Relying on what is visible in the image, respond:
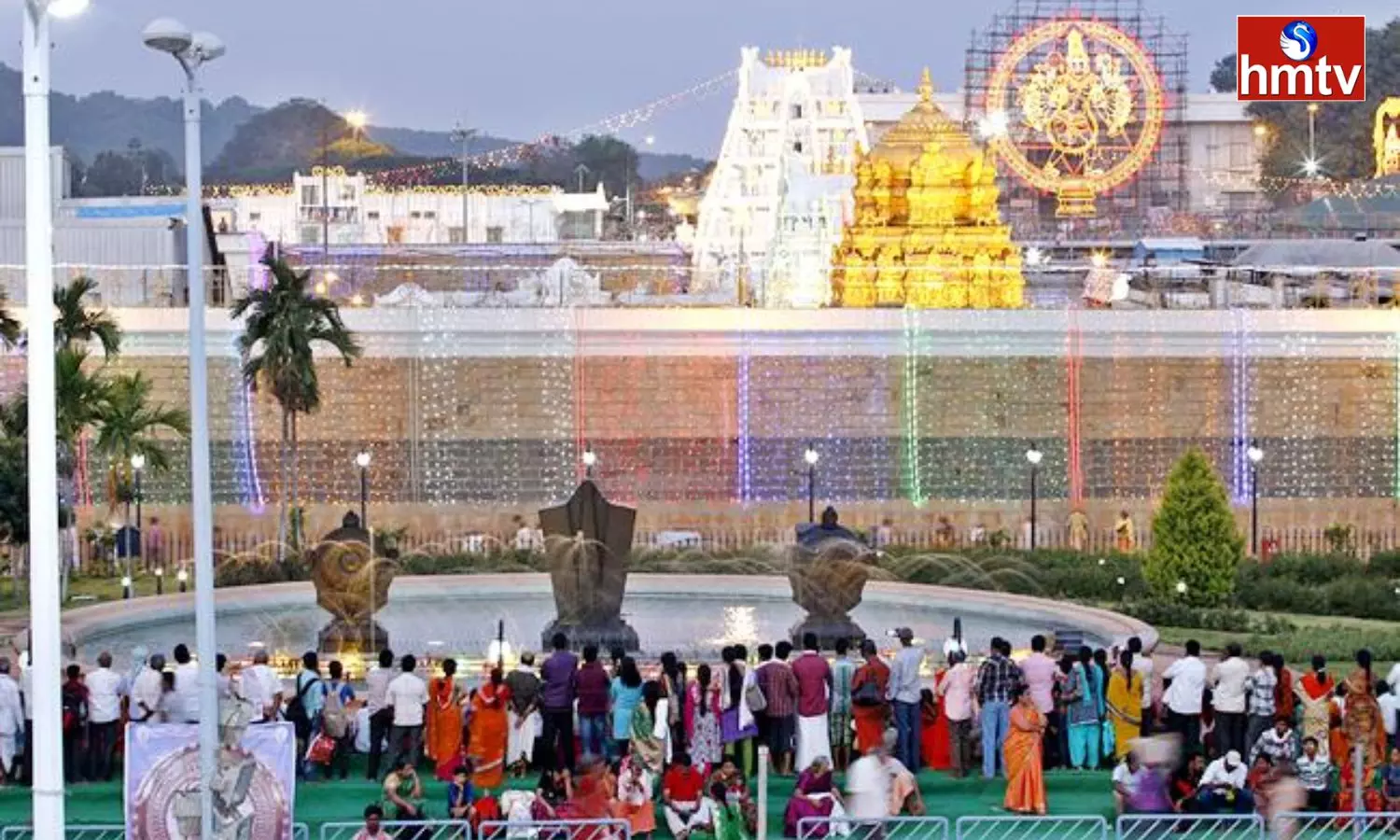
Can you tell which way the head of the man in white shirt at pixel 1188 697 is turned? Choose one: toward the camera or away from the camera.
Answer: away from the camera

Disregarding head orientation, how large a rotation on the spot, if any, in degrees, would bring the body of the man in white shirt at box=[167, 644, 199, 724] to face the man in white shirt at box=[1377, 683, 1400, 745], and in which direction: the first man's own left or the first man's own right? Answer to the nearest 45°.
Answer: approximately 90° to the first man's own right

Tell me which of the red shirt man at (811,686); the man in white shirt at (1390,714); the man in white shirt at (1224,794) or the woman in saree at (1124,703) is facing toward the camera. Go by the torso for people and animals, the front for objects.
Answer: the man in white shirt at (1224,794)

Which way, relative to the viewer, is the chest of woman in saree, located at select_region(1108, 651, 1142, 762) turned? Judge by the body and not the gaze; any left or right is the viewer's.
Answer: facing away from the viewer

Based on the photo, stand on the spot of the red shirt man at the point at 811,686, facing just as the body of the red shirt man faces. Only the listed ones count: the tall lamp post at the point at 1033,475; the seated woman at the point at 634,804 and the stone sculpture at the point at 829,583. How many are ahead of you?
2

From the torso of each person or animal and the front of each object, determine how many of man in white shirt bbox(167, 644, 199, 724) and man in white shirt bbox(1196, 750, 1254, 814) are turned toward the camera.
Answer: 1

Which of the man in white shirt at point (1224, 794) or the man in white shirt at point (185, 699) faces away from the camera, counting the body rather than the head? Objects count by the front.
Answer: the man in white shirt at point (185, 699)

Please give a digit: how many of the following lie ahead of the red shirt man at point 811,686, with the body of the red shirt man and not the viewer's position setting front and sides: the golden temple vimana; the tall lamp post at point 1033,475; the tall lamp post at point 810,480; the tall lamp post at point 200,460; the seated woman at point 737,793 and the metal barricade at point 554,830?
3

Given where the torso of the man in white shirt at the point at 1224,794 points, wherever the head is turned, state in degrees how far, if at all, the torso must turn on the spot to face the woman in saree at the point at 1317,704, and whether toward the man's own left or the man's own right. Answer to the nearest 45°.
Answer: approximately 135° to the man's own left

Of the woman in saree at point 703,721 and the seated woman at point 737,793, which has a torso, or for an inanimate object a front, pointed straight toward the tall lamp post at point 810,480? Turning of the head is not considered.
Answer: the woman in saree

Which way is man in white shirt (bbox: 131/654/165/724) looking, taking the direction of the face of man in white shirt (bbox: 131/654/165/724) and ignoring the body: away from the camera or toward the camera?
away from the camera

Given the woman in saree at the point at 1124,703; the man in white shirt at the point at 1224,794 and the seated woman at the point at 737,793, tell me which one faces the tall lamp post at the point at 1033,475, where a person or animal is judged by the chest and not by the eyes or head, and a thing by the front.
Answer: the woman in saree

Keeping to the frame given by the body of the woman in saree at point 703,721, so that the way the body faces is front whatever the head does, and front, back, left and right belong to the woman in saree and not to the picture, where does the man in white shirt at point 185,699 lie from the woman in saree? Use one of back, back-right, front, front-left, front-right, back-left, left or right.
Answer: left

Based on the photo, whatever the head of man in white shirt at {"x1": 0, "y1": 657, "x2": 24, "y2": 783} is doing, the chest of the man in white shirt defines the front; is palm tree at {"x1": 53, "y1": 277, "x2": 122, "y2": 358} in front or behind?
in front

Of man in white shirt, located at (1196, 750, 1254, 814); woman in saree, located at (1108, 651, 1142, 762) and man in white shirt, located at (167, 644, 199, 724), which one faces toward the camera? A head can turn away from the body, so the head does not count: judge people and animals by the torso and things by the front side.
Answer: man in white shirt, located at (1196, 750, 1254, 814)

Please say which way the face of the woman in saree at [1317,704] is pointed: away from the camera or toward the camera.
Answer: away from the camera

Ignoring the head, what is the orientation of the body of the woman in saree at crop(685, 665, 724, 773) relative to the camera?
away from the camera

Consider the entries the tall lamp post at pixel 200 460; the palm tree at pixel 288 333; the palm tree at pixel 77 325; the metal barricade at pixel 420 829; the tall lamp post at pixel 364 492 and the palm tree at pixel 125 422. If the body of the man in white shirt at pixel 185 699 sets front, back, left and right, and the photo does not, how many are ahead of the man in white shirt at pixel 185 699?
4
